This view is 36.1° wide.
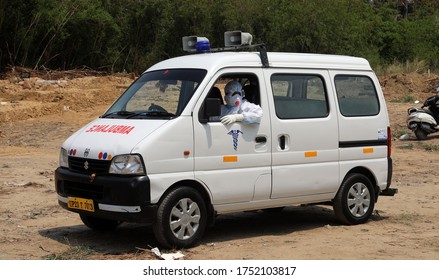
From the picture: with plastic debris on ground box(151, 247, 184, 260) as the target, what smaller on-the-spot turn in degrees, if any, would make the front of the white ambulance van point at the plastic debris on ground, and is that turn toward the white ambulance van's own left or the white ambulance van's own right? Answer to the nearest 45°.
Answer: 0° — it already faces it

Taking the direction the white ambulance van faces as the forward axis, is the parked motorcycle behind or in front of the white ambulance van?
behind

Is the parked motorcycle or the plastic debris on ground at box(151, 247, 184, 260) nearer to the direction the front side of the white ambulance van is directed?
the plastic debris on ground

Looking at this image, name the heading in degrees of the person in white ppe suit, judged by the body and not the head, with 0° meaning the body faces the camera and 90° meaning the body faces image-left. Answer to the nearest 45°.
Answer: approximately 0°

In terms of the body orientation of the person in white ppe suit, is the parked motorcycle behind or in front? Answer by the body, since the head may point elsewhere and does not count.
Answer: behind

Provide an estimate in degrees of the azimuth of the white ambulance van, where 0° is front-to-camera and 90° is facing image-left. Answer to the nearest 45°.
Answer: approximately 45°
